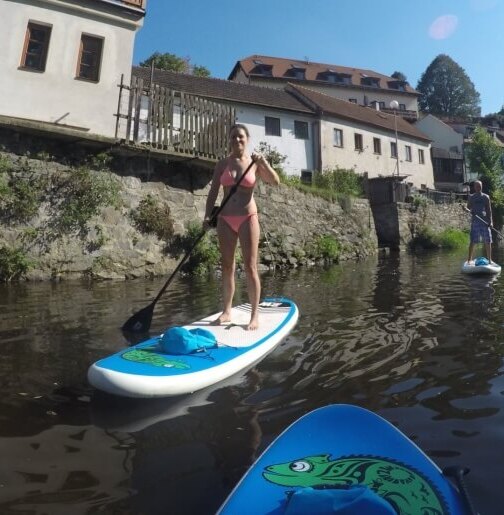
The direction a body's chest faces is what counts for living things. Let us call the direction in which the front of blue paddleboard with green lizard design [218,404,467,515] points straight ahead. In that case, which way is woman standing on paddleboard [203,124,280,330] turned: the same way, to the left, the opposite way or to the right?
the opposite way

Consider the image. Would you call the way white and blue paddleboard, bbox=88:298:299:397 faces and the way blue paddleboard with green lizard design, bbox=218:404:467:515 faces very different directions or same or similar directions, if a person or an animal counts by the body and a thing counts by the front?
very different directions

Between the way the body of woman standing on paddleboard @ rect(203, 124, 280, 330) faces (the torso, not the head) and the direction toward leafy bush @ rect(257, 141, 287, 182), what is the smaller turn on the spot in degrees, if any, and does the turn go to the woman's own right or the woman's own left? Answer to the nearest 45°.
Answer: approximately 180°

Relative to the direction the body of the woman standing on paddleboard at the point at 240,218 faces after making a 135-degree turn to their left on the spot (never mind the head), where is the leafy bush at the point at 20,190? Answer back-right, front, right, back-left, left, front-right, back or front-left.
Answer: left

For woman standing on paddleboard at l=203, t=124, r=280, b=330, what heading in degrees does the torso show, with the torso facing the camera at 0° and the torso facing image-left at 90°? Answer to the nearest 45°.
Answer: approximately 0°

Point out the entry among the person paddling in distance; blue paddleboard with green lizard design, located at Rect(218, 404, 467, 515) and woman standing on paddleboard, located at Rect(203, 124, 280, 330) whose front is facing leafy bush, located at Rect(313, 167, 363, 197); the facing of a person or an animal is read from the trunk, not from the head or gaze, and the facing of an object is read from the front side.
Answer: the blue paddleboard with green lizard design

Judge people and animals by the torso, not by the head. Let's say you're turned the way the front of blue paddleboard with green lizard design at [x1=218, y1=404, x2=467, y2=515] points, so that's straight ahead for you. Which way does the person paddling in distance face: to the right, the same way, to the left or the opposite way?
the opposite way

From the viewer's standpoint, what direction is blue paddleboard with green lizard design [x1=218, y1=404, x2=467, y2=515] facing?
away from the camera

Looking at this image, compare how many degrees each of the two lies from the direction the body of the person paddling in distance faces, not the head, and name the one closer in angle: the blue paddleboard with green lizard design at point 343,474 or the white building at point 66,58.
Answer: the blue paddleboard with green lizard design

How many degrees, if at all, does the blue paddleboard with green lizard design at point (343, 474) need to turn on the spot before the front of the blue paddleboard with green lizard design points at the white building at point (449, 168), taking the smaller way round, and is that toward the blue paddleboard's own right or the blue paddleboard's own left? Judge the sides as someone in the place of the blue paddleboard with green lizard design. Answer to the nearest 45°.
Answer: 0° — it already faces it

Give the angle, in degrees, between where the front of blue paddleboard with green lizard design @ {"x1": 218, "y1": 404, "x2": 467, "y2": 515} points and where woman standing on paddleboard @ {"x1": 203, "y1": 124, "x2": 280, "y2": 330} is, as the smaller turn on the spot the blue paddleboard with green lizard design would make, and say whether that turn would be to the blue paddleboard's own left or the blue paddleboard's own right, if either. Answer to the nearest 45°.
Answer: approximately 45° to the blue paddleboard's own left

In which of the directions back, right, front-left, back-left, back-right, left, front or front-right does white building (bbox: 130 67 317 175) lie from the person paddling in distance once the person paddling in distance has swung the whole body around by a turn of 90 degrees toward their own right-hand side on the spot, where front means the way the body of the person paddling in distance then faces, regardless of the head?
front-right
